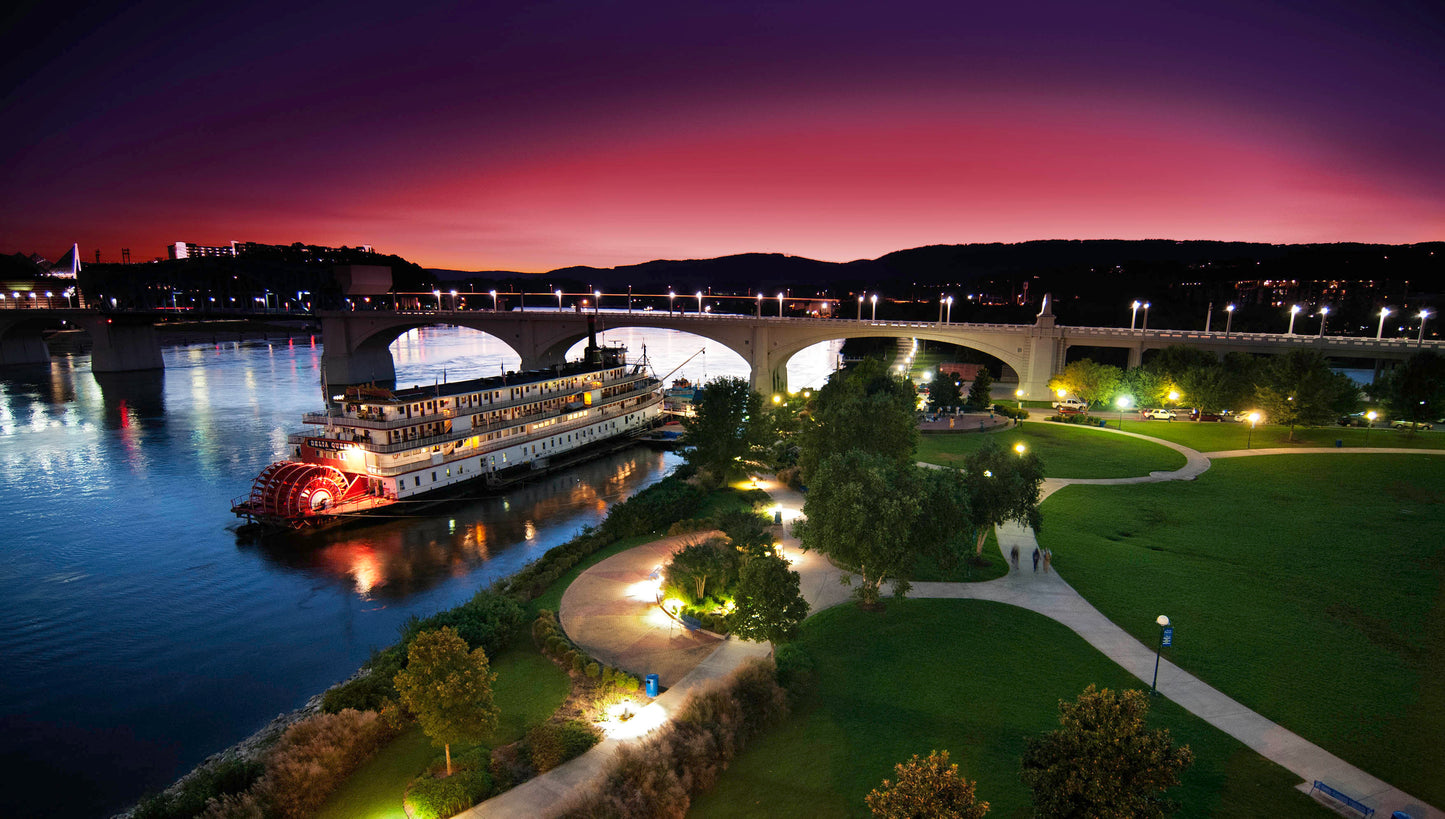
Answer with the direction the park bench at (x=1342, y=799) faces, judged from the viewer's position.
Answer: facing away from the viewer and to the right of the viewer

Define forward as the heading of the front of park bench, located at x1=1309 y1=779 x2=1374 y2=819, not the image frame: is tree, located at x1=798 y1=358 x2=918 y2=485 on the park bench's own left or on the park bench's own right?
on the park bench's own left

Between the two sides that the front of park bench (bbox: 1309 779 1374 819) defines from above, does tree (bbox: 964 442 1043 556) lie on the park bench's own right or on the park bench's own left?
on the park bench's own left

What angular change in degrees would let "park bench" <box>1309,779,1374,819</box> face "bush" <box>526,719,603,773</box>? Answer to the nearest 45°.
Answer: approximately 180°

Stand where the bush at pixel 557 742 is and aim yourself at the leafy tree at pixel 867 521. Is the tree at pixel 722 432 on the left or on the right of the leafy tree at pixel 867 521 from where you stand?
left

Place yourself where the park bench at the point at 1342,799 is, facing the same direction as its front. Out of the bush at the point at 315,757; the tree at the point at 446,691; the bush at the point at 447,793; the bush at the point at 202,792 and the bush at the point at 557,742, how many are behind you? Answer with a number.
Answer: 5

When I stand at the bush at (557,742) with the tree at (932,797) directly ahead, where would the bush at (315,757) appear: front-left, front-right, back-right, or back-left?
back-right

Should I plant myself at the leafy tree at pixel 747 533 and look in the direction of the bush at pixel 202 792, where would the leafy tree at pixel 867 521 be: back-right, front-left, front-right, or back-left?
back-left

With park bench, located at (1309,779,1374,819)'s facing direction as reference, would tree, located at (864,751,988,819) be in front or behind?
behind
